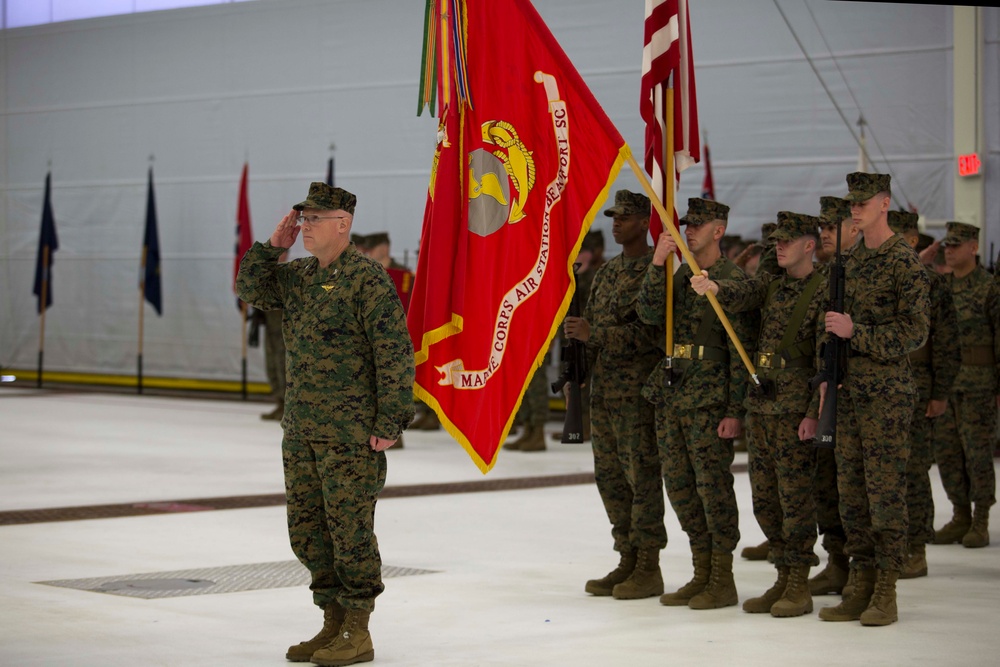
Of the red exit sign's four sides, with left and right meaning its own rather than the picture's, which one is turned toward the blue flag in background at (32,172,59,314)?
right

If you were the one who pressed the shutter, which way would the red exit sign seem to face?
facing the viewer

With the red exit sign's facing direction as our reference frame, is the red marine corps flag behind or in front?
in front

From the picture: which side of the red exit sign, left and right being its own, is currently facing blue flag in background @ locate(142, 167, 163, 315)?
right

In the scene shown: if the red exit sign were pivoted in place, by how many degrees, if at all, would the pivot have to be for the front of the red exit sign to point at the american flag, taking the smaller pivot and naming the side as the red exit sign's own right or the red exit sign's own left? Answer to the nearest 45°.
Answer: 0° — it already faces it

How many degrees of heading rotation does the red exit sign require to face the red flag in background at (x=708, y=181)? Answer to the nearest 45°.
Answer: approximately 90° to its right

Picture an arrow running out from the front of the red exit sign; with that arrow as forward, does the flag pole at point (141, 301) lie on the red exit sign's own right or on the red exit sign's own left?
on the red exit sign's own right

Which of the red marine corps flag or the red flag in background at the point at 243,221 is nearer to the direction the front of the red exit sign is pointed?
the red marine corps flag
